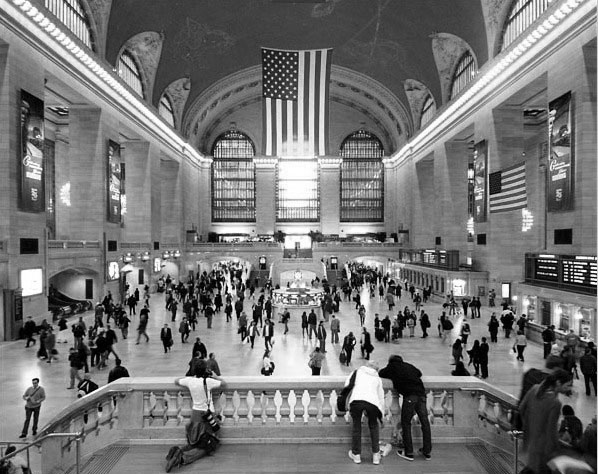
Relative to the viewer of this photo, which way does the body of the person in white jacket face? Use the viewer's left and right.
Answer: facing away from the viewer

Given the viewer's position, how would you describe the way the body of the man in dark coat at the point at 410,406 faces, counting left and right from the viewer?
facing away from the viewer and to the left of the viewer

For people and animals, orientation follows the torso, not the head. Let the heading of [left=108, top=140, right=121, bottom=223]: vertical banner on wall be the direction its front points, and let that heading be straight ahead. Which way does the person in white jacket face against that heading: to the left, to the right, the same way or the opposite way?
to the left

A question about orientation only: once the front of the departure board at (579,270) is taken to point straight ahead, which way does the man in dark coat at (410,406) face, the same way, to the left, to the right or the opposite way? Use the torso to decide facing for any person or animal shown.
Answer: to the right

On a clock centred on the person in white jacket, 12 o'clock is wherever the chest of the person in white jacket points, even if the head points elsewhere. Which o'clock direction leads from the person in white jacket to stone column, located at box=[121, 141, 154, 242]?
The stone column is roughly at 11 o'clock from the person in white jacket.

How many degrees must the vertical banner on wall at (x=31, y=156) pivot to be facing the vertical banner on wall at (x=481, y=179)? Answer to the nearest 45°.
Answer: approximately 45° to its left

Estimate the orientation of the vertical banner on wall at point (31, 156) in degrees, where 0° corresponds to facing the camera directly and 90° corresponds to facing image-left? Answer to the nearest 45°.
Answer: approximately 315°

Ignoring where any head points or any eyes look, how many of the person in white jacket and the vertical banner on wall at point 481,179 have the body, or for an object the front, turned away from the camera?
1

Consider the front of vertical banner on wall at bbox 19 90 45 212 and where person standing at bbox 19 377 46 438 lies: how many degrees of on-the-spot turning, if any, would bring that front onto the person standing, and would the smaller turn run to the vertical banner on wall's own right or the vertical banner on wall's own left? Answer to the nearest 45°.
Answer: approximately 45° to the vertical banner on wall's own right

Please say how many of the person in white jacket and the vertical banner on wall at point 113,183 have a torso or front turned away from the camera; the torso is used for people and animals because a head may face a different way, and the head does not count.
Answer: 1

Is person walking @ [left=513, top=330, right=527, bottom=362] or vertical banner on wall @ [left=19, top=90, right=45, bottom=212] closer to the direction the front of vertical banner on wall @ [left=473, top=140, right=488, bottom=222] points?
the vertical banner on wall

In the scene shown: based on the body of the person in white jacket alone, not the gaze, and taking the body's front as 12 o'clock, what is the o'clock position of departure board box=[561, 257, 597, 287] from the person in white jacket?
The departure board is roughly at 1 o'clock from the person in white jacket.

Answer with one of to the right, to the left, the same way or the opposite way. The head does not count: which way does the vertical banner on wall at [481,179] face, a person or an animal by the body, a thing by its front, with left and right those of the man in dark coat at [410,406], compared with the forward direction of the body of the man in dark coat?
to the left

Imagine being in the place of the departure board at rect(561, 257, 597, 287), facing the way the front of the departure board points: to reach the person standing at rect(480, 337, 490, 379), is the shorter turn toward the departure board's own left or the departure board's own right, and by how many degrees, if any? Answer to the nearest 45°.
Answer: approximately 45° to the departure board's own left

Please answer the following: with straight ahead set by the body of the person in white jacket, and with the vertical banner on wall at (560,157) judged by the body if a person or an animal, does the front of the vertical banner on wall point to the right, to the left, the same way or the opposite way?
to the left
